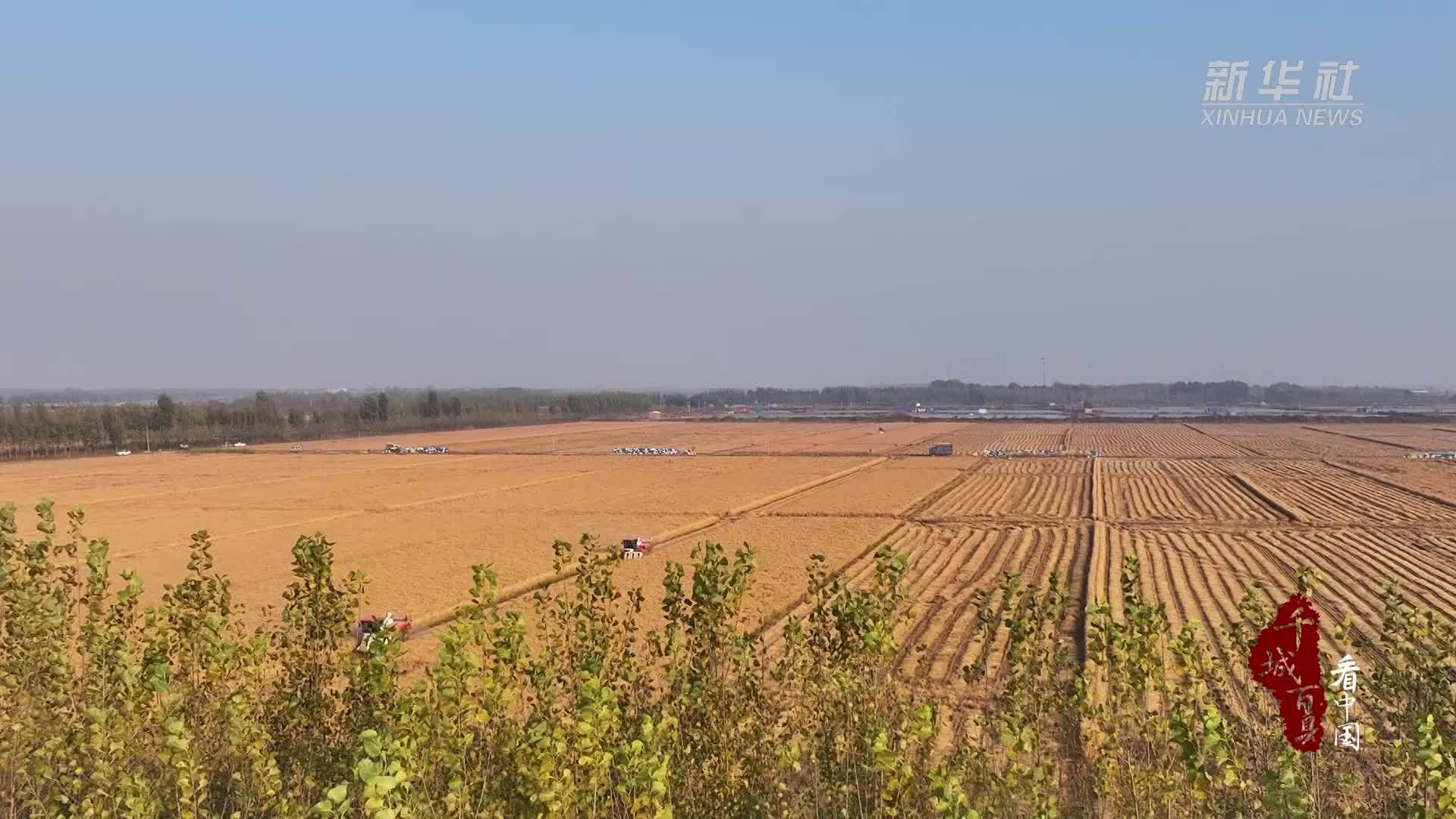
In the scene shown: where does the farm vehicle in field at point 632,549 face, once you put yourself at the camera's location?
facing the viewer and to the left of the viewer
